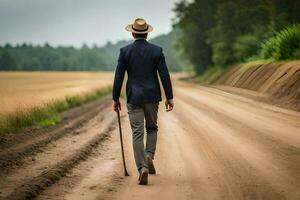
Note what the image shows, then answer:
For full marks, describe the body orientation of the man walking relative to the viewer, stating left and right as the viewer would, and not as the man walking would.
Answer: facing away from the viewer

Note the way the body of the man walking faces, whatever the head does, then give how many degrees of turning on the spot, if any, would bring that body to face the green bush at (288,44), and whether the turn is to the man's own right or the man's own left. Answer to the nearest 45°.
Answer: approximately 45° to the man's own right
